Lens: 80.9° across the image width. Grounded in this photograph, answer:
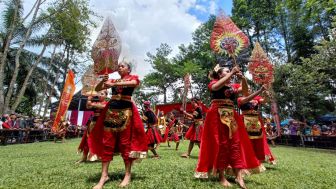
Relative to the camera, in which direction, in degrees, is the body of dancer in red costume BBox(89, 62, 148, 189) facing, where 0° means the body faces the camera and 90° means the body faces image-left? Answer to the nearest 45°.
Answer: approximately 45°

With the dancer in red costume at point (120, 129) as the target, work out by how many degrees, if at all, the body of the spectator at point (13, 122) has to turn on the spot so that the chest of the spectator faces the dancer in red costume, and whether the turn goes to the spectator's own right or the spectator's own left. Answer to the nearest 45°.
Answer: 0° — they already face them

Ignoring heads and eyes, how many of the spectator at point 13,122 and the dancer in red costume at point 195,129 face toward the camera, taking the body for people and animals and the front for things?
1

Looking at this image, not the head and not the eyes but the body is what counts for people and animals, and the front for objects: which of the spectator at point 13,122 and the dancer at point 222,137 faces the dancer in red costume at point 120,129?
the spectator

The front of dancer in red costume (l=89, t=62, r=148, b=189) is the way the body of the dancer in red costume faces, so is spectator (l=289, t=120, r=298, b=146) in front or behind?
behind

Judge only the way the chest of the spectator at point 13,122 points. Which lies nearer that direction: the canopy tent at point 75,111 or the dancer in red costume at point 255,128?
the dancer in red costume

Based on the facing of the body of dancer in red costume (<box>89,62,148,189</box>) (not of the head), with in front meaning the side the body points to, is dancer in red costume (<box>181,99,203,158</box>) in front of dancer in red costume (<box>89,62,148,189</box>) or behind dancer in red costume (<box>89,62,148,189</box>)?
behind
